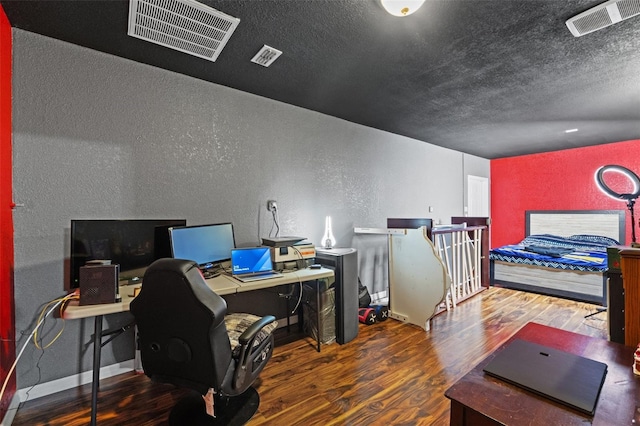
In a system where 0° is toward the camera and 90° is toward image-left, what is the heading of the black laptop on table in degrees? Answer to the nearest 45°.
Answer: approximately 45°

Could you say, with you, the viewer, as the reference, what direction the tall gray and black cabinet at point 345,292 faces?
facing the viewer and to the right of the viewer

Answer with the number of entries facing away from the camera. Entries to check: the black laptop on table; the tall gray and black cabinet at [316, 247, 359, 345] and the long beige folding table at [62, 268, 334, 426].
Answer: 0

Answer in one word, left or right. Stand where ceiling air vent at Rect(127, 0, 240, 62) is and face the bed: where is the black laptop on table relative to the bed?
right

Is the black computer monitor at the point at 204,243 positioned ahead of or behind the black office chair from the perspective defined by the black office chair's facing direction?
ahead

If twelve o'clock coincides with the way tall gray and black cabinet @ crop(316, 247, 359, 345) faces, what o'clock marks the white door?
The white door is roughly at 9 o'clock from the tall gray and black cabinet.

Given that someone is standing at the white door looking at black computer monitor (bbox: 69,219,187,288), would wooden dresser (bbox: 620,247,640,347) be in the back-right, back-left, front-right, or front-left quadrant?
front-left

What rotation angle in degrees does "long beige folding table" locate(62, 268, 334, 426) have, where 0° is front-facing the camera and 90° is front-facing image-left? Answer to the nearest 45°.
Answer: approximately 315°

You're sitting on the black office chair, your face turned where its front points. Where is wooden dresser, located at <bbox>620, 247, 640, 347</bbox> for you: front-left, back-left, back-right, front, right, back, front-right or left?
right

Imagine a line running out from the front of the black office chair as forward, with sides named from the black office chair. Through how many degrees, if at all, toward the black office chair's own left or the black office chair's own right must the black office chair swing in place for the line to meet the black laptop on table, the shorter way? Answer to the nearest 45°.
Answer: approximately 90° to the black office chair's own right

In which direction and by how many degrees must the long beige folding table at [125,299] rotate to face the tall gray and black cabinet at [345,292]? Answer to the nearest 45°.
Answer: approximately 45° to its left

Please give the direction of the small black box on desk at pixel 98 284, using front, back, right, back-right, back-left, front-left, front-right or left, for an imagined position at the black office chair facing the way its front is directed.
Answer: left

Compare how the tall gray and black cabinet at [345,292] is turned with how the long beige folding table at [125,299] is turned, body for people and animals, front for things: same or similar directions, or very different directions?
same or similar directions

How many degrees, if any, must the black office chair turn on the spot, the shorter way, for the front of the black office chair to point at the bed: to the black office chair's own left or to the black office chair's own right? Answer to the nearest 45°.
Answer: approximately 45° to the black office chair's own right
